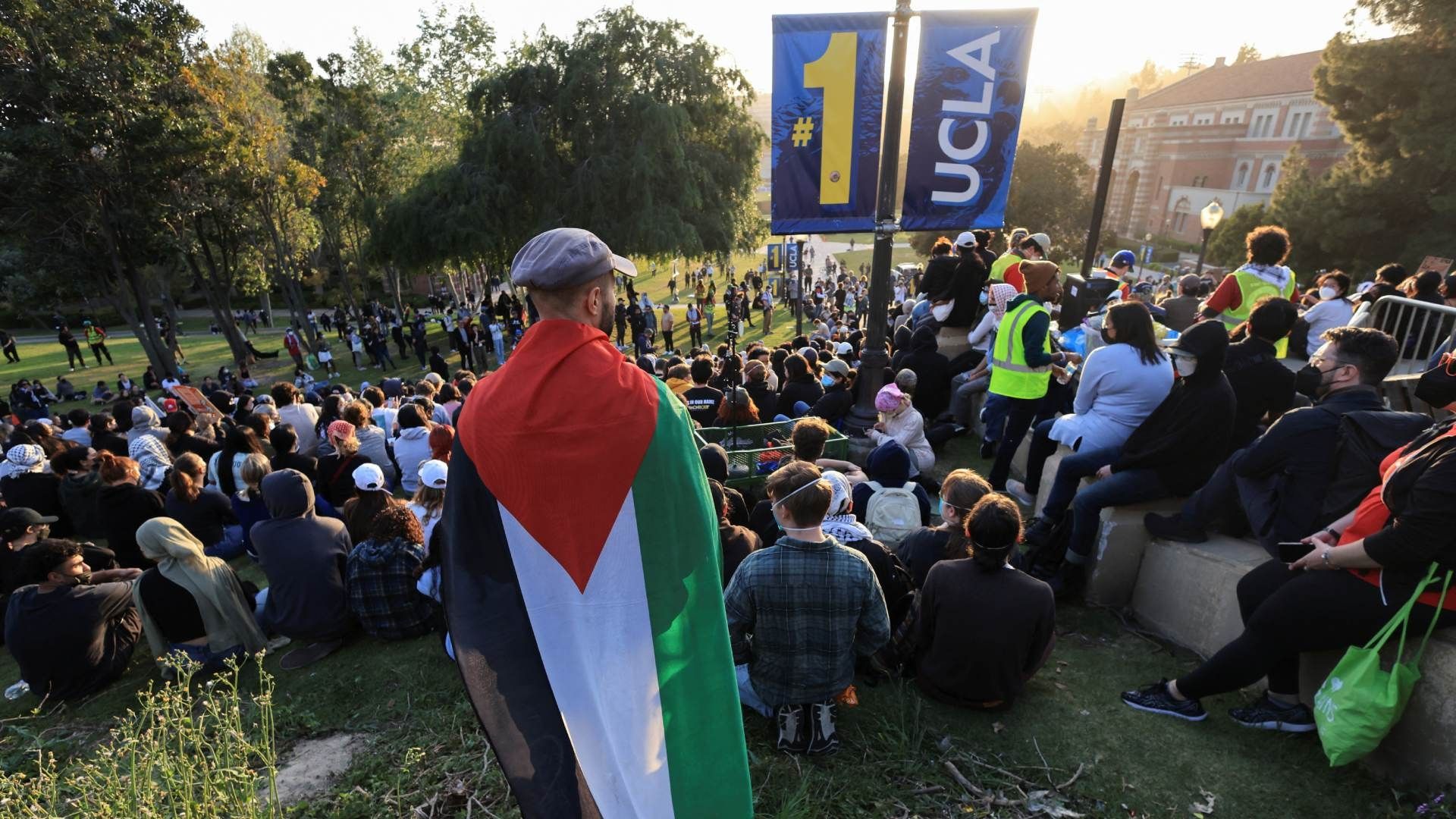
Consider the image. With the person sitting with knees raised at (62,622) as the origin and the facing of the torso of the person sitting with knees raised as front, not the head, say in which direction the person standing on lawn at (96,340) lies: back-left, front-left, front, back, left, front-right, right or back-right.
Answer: front-left

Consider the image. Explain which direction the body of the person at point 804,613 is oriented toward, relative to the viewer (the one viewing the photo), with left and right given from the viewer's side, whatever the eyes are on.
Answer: facing away from the viewer

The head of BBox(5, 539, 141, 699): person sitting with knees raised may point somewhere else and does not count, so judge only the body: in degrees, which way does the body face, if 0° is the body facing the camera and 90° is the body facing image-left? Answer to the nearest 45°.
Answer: approximately 225°

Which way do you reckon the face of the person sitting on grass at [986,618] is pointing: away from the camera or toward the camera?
away from the camera

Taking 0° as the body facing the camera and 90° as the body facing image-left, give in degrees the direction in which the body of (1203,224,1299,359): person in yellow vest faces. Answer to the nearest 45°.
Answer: approximately 180°

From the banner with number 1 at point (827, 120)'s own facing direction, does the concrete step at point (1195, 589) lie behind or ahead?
ahead

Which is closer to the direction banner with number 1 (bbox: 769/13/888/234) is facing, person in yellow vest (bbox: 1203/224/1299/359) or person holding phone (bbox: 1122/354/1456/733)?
the person holding phone

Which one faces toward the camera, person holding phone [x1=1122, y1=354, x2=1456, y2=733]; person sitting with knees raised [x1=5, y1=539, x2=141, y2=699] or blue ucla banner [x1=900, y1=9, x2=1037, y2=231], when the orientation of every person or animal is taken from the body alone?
the blue ucla banner

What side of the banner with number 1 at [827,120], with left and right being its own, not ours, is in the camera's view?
front

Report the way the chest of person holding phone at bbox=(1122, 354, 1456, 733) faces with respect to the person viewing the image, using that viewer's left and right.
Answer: facing to the left of the viewer

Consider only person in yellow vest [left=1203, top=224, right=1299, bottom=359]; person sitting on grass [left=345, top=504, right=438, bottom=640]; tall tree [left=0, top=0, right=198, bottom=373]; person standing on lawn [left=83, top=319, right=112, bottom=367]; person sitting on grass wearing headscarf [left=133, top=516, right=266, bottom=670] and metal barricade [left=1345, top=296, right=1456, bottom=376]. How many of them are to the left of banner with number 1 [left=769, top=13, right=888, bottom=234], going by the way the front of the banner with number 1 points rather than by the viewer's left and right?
2

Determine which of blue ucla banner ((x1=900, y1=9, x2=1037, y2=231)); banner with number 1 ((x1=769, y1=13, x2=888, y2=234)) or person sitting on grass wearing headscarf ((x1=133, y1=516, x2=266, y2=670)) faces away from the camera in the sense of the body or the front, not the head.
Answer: the person sitting on grass wearing headscarf

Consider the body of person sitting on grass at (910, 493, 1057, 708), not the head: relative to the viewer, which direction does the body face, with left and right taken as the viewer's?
facing away from the viewer

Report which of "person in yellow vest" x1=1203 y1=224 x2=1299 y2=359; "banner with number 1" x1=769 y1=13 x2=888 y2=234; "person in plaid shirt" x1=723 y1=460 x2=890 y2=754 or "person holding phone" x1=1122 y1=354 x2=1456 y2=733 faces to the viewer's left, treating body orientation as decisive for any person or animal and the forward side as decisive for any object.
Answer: the person holding phone

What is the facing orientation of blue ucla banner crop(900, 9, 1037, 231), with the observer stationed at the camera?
facing the viewer

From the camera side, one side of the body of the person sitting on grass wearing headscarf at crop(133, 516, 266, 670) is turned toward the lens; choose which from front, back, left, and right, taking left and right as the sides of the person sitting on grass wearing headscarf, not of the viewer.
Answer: back

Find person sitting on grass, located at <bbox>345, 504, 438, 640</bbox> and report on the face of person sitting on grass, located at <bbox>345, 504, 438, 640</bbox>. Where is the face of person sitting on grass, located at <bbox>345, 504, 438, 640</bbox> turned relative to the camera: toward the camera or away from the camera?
away from the camera
